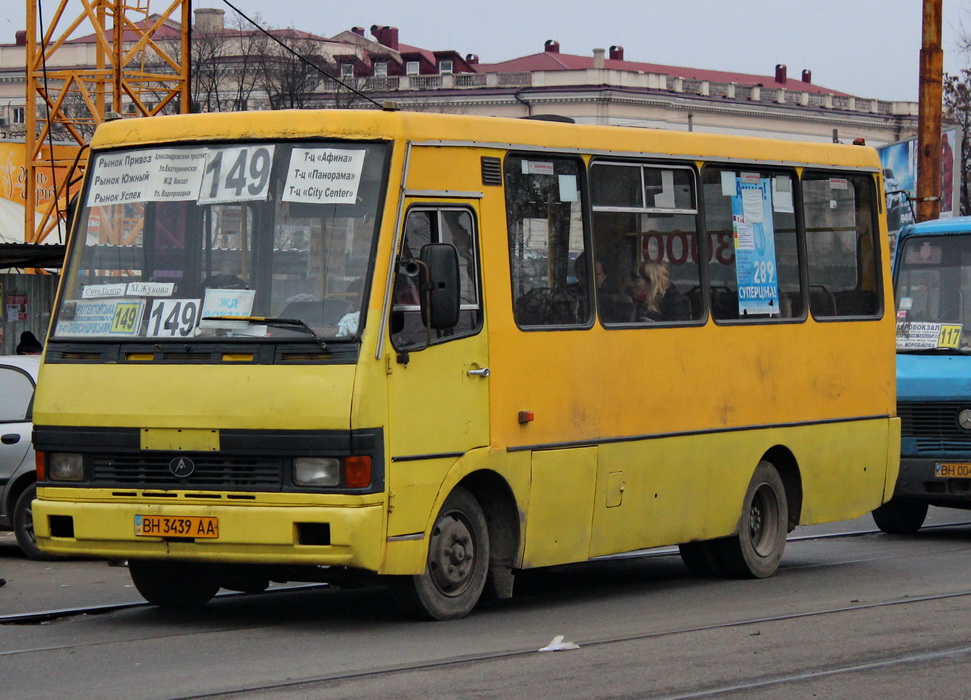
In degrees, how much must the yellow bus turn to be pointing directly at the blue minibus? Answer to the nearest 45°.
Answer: approximately 180°

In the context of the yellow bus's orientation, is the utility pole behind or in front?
behind

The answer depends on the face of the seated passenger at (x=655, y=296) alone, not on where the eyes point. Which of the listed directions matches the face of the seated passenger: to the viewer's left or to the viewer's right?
to the viewer's left

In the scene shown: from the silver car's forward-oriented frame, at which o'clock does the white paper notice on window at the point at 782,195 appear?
The white paper notice on window is roughly at 7 o'clock from the silver car.

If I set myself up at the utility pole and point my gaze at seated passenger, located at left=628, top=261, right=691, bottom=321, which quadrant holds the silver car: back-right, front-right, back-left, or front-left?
front-right

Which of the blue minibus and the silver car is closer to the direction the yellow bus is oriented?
the silver car

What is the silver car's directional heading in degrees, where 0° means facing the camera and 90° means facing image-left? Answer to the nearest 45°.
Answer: approximately 90°

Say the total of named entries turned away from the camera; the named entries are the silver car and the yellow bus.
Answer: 0

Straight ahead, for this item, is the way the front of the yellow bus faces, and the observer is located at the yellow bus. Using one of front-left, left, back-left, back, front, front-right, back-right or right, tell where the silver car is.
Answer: right

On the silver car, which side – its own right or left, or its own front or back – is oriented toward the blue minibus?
back
